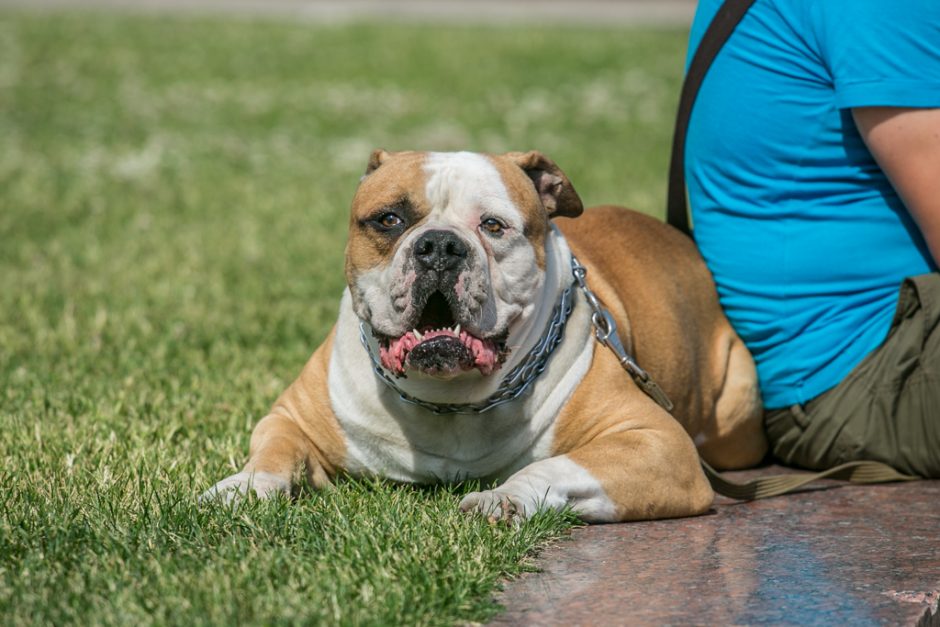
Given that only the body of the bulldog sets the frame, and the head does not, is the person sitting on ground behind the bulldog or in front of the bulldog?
behind

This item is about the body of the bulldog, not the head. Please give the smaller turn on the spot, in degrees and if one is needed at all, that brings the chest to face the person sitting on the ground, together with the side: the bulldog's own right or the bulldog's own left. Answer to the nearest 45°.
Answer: approximately 180°

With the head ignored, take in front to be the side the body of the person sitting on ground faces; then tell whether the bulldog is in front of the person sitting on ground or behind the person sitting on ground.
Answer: behind

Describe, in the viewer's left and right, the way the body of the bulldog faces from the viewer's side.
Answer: facing the viewer and to the left of the viewer
